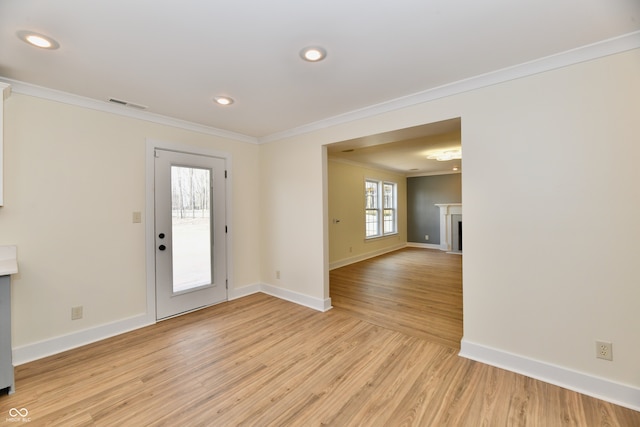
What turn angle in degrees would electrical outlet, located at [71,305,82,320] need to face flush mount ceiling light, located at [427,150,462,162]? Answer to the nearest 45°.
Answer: approximately 90° to its left

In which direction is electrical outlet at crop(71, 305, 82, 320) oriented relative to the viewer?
toward the camera

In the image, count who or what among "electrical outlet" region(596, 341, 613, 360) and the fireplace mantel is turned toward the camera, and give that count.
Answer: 2

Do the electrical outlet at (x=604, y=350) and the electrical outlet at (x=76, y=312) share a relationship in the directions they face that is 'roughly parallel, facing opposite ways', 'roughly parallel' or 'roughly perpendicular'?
roughly perpendicular

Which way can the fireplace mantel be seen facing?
toward the camera

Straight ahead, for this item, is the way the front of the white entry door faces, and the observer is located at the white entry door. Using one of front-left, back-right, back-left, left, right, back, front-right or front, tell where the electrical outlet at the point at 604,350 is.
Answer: front

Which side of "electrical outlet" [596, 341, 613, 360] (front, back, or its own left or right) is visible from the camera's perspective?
front

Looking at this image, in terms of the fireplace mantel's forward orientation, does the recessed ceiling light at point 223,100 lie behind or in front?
in front

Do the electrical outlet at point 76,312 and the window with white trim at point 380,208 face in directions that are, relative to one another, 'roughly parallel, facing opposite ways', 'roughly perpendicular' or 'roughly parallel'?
roughly parallel

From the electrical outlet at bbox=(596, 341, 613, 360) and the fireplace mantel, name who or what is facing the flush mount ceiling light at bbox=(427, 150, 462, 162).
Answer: the fireplace mantel

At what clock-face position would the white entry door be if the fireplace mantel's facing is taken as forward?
The white entry door is roughly at 1 o'clock from the fireplace mantel.

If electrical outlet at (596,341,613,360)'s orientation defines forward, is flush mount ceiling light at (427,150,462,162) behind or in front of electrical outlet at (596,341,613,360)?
behind
